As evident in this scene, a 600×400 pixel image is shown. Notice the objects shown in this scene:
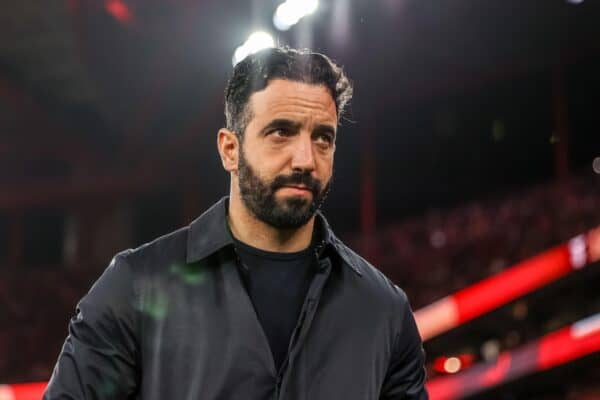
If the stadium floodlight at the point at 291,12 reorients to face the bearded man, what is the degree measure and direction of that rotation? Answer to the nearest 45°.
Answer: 0° — it already faces them

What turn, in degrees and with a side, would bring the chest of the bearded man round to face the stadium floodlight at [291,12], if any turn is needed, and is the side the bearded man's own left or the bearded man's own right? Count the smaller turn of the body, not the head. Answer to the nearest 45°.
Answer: approximately 135° to the bearded man's own left

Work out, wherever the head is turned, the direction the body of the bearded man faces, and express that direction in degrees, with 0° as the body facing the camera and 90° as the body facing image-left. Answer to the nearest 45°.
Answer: approximately 315°

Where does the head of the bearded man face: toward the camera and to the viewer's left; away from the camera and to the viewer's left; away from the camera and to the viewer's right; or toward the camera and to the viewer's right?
toward the camera and to the viewer's right

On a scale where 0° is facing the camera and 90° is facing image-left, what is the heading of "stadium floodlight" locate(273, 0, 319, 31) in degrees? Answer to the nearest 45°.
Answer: approximately 0°
